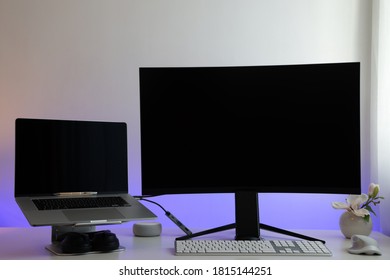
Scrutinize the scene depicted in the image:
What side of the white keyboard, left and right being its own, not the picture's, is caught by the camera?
front

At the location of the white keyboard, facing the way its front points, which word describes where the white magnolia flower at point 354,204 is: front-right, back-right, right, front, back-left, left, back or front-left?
back-left

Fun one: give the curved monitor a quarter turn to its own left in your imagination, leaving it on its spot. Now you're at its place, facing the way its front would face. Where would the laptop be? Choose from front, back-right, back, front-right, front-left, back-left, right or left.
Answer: back

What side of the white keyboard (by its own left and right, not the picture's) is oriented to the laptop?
right

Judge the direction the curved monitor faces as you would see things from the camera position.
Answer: facing the viewer

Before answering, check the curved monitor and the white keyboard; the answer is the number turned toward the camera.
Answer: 2

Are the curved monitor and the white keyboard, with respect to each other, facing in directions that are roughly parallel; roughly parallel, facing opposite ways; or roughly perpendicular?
roughly parallel

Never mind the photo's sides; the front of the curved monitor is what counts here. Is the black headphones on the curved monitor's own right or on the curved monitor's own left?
on the curved monitor's own right
